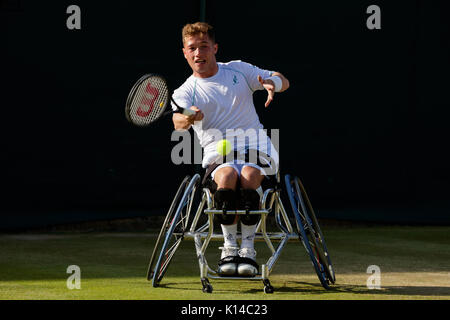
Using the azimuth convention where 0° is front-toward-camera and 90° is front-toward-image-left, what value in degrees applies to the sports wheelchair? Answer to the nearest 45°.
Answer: approximately 0°
